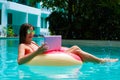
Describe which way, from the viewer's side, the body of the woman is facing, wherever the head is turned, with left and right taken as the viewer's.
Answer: facing to the right of the viewer
